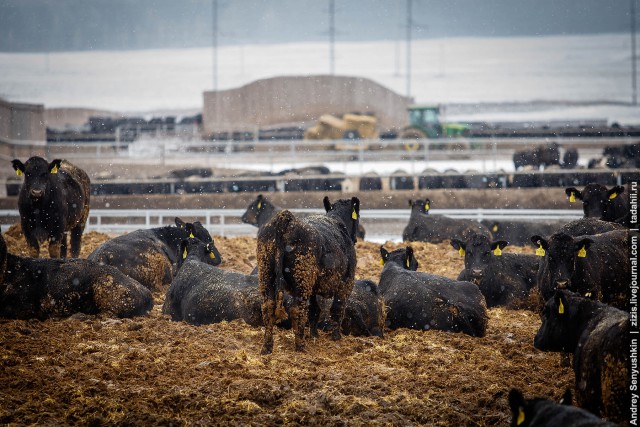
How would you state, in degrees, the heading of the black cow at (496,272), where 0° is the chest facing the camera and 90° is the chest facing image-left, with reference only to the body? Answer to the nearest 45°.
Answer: approximately 45°

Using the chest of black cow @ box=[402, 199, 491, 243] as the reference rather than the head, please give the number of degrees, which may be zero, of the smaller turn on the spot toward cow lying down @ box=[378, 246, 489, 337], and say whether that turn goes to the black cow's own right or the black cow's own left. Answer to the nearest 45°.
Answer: approximately 90° to the black cow's own left

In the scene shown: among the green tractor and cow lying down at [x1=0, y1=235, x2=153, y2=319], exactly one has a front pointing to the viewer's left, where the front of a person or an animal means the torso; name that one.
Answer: the cow lying down

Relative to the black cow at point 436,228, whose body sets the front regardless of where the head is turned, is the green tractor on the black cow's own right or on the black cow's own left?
on the black cow's own right

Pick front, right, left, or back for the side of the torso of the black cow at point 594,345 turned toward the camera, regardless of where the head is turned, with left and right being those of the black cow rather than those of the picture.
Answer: left

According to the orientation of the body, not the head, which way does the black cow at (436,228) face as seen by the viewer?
to the viewer's left

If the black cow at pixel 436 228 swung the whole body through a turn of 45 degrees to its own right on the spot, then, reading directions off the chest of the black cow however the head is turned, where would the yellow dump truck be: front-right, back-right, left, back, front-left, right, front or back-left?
front-right

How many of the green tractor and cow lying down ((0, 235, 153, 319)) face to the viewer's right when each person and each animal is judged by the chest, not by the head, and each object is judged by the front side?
1

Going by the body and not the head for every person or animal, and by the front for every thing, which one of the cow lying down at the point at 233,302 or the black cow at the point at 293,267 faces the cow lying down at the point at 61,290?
the cow lying down at the point at 233,302

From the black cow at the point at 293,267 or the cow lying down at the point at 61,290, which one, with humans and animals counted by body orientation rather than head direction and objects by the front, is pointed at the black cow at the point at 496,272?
the black cow at the point at 293,267
